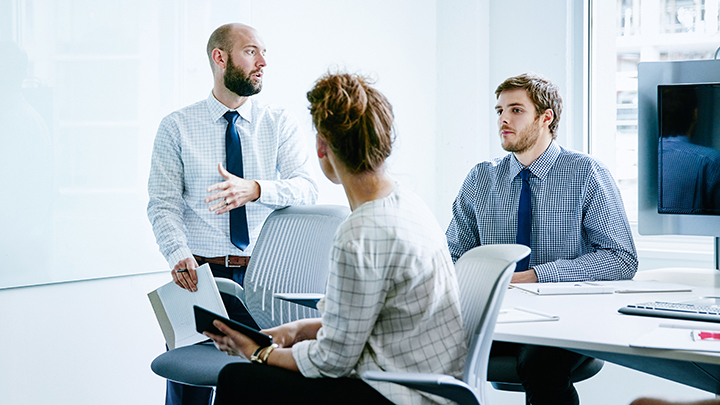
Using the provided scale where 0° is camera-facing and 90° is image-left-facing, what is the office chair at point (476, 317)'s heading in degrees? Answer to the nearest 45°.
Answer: approximately 90°

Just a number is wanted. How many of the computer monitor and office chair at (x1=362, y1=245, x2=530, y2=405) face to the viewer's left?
1

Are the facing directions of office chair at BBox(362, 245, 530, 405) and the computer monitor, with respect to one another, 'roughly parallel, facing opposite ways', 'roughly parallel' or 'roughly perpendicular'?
roughly perpendicular
